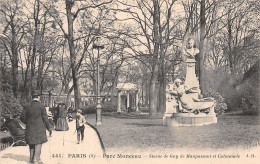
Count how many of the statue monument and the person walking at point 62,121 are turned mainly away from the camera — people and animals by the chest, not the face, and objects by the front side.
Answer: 1

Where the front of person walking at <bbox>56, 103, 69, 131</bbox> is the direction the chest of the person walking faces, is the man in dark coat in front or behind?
behind

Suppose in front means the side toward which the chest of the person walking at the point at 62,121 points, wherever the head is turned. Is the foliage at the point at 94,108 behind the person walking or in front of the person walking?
in front

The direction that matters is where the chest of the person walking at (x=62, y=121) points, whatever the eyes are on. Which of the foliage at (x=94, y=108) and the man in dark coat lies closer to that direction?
the foliage

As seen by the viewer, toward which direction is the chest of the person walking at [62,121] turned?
away from the camera

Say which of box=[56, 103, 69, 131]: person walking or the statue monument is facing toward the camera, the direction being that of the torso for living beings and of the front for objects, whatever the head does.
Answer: the statue monument

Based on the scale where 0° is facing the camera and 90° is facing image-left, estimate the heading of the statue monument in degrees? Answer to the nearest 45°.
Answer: approximately 0°

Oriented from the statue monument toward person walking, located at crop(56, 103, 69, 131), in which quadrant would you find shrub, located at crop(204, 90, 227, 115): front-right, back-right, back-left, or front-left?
back-right

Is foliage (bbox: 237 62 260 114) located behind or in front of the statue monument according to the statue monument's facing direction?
behind

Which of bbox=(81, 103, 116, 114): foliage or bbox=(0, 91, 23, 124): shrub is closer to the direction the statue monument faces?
the shrub

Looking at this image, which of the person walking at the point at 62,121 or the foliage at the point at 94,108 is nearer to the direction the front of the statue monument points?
the person walking

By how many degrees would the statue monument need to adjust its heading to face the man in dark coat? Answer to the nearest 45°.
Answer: approximately 45° to its right
